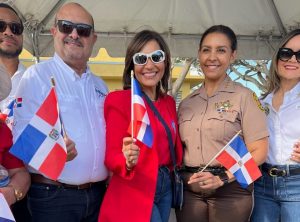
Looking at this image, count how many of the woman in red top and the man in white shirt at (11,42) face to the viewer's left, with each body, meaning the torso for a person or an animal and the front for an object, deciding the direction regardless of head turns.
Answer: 0

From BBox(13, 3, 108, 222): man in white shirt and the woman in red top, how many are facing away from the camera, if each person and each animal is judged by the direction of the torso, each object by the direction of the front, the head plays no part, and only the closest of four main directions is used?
0

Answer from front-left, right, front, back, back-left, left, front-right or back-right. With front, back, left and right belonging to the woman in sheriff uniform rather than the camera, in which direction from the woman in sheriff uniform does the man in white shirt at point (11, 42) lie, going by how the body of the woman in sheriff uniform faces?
front-right

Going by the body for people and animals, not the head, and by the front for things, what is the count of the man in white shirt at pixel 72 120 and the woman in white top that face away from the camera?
0

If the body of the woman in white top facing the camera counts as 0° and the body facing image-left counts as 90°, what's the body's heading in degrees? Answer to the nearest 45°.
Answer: approximately 45°

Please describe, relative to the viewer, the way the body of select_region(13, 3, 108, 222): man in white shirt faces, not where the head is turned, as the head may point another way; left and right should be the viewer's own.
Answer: facing the viewer and to the right of the viewer

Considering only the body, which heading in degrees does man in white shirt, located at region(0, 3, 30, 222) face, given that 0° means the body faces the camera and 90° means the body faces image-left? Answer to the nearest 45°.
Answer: approximately 0°

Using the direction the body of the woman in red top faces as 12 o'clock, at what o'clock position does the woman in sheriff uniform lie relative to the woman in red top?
The woman in sheriff uniform is roughly at 10 o'clock from the woman in red top.
